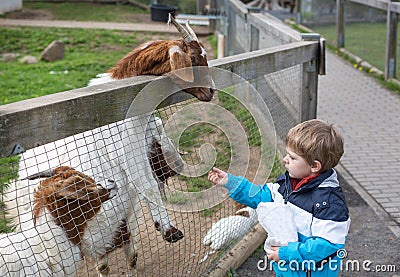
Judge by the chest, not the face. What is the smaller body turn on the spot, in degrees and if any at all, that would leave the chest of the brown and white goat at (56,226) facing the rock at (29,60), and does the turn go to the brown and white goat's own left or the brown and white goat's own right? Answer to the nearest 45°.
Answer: approximately 90° to the brown and white goat's own left

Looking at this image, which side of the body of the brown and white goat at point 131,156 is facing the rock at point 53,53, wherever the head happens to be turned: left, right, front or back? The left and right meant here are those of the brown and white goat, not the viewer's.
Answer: left

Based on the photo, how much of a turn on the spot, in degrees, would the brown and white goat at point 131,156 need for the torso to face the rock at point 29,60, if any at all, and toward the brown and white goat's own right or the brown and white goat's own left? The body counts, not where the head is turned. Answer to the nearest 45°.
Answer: approximately 90° to the brown and white goat's own left

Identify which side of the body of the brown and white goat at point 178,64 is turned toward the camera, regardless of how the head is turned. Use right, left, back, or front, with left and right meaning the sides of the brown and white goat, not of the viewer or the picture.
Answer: right

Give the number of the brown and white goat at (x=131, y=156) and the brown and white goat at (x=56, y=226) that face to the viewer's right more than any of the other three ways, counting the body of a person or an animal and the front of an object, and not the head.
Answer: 2

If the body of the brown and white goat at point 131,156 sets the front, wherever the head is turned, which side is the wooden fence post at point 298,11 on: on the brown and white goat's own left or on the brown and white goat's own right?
on the brown and white goat's own left

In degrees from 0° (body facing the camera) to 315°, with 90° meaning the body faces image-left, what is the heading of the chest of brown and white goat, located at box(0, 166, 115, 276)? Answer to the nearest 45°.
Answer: approximately 270°

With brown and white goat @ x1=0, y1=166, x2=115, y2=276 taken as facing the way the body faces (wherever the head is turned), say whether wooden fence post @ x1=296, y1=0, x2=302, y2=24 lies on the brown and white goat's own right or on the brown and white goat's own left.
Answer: on the brown and white goat's own left

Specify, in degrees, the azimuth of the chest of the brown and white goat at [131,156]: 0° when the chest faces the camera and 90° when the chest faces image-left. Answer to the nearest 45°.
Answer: approximately 270°

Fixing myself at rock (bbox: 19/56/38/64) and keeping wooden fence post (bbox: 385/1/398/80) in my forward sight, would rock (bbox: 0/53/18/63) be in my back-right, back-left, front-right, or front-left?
back-left
